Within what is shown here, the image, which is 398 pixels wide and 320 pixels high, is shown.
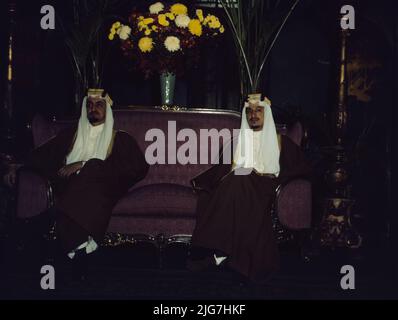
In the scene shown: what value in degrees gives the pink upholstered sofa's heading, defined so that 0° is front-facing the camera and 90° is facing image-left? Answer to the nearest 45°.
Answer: approximately 0°

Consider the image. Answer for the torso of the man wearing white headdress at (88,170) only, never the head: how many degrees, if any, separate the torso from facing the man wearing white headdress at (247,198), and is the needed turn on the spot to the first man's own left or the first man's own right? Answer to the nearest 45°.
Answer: approximately 45° to the first man's own left

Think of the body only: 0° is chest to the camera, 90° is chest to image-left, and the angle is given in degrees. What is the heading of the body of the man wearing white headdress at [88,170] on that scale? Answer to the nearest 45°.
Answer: approximately 0°

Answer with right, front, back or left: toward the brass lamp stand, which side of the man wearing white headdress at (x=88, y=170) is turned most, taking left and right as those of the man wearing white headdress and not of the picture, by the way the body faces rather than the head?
left

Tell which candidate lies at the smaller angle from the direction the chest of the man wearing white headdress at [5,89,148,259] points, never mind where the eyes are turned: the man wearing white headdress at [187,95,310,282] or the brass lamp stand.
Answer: the man wearing white headdress

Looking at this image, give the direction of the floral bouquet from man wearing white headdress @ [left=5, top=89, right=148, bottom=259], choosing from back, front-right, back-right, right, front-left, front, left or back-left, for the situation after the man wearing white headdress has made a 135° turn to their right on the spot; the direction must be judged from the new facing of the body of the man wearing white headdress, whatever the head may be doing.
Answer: right

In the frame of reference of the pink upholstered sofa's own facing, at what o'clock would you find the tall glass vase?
The tall glass vase is roughly at 6 o'clock from the pink upholstered sofa.
